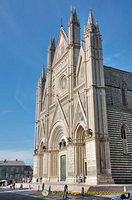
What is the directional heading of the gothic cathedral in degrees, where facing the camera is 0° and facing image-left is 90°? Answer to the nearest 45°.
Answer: approximately 45°
